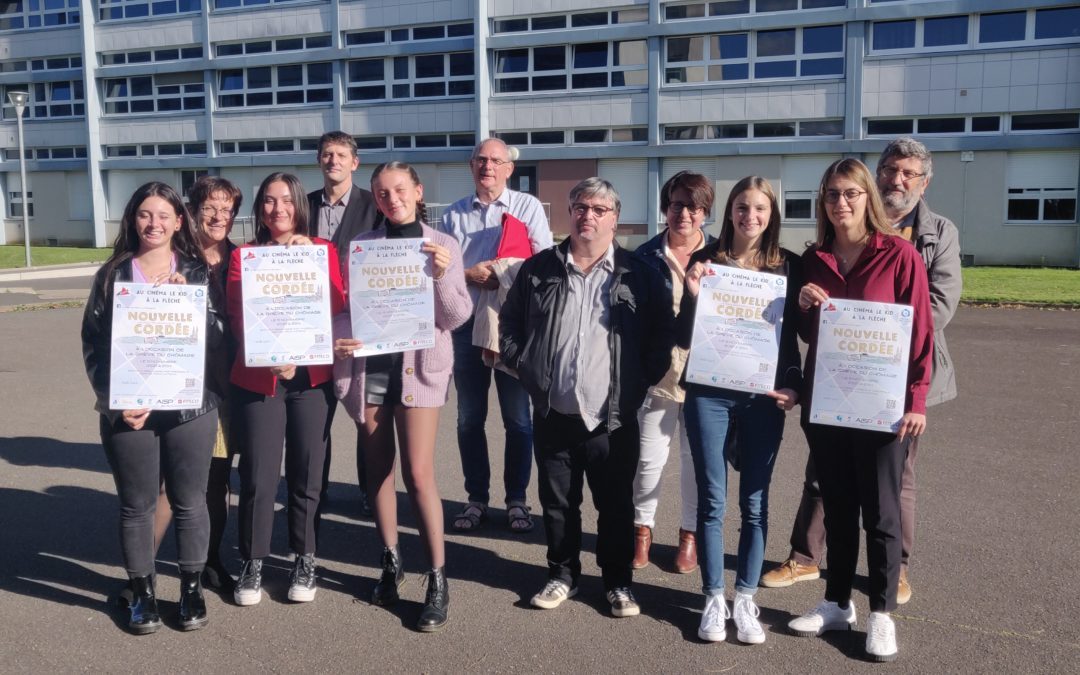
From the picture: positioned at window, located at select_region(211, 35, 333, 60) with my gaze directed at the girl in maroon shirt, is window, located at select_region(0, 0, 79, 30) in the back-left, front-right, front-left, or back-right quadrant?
back-right

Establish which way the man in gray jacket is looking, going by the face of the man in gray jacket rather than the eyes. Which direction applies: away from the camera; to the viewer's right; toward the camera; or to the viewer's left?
toward the camera

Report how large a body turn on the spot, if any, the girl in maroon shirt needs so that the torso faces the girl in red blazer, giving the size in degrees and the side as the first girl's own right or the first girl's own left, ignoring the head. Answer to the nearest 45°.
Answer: approximately 45° to the first girl's own right

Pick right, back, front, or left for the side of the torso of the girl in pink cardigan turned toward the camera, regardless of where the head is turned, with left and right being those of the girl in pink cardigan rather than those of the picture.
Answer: front

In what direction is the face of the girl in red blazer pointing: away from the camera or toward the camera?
toward the camera

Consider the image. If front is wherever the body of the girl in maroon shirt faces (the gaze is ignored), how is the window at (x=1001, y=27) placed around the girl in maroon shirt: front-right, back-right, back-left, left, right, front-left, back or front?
back-right

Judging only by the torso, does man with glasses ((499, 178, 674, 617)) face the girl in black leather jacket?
no

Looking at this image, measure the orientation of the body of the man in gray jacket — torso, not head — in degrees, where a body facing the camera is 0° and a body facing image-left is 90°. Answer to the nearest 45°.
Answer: approximately 45°

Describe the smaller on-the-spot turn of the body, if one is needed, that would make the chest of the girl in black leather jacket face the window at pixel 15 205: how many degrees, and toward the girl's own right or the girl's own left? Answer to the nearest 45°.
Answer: approximately 180°

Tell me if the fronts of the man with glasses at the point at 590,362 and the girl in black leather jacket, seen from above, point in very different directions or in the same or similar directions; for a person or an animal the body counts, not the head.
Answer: same or similar directions

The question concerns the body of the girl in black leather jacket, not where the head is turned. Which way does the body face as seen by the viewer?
toward the camera

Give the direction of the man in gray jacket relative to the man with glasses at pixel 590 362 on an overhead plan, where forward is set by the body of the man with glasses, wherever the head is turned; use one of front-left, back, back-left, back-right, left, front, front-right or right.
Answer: left

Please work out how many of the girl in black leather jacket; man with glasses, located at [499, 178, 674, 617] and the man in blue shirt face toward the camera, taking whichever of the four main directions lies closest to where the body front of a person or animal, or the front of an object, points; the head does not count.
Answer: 3

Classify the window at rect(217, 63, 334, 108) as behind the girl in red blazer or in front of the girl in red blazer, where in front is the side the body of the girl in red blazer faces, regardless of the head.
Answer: behind

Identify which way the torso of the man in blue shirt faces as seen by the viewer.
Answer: toward the camera

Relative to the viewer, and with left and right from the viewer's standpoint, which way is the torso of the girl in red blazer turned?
facing the viewer

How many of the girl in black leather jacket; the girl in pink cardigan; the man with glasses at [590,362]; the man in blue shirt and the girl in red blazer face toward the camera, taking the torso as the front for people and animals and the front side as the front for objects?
5

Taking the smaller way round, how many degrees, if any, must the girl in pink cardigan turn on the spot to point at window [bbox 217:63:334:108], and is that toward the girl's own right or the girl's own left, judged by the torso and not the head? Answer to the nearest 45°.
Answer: approximately 180°
